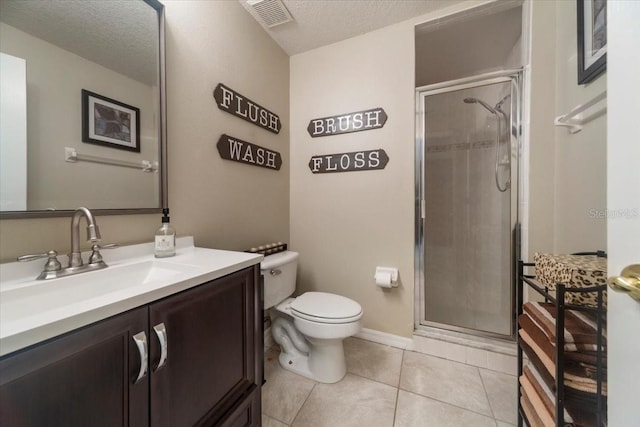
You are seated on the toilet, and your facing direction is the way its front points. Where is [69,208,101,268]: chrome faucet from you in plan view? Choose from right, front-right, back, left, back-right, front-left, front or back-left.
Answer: right

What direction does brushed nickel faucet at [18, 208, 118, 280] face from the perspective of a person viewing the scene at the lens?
facing the viewer and to the right of the viewer

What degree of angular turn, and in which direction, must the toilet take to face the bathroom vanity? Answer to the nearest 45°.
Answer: approximately 90° to its right

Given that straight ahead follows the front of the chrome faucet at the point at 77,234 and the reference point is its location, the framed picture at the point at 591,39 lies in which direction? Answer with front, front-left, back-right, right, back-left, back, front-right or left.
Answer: front

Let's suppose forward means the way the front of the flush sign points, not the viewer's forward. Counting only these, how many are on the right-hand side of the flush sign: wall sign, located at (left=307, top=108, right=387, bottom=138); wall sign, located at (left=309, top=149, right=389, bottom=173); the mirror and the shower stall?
1

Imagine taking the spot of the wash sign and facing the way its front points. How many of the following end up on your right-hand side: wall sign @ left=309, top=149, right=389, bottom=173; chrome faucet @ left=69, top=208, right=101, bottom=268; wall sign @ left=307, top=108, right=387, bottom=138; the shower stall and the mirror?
2

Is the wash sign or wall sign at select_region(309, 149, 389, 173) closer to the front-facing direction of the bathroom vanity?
the wall sign

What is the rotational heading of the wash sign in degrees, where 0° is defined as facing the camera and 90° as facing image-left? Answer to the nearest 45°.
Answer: approximately 315°
